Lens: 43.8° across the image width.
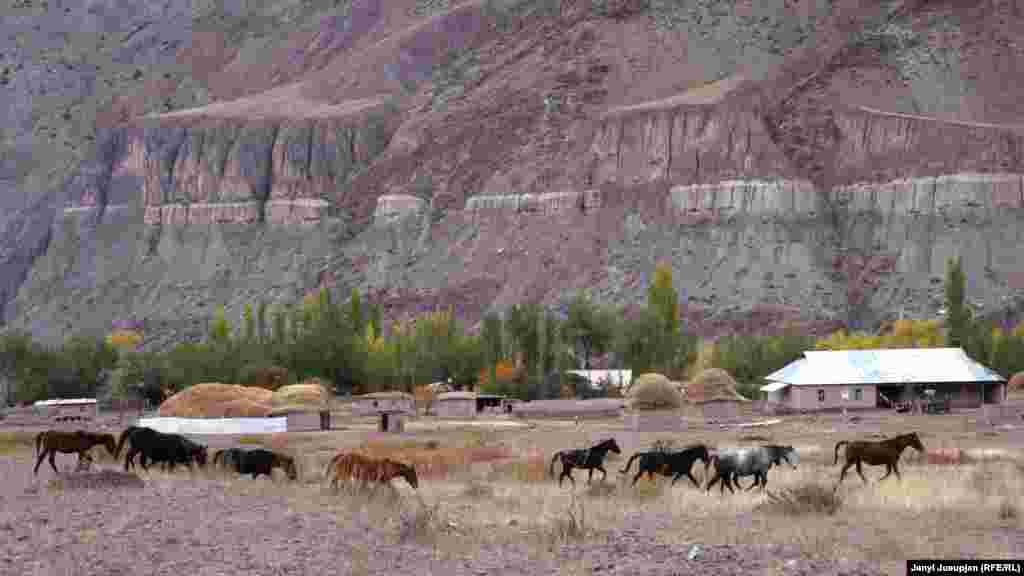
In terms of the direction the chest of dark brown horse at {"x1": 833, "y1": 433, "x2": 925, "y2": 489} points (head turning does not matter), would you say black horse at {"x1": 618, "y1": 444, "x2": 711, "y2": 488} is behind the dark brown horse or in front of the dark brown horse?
behind

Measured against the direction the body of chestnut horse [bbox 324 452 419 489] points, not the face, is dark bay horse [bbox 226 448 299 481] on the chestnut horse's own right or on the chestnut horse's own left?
on the chestnut horse's own left

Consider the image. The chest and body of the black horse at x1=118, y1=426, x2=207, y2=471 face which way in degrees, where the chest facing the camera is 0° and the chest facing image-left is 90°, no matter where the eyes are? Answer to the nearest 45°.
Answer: approximately 270°

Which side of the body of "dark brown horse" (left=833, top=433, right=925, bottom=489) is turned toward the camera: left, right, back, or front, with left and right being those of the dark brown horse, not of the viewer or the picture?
right

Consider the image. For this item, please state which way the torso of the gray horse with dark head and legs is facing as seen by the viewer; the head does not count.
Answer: to the viewer's right

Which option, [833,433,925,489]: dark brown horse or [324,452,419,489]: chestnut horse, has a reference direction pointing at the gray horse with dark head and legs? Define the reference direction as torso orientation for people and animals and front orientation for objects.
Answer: [324,452,419,489]: chestnut horse

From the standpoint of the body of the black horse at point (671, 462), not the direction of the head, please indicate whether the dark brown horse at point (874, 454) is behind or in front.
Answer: in front

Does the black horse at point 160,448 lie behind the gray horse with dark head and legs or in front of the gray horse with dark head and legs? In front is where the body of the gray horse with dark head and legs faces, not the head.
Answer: behind

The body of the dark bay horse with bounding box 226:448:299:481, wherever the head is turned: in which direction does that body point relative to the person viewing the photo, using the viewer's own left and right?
facing to the right of the viewer

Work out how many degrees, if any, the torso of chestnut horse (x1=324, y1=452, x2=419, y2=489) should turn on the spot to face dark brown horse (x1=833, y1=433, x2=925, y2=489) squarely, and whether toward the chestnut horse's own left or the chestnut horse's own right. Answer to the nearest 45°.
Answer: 0° — it already faces it

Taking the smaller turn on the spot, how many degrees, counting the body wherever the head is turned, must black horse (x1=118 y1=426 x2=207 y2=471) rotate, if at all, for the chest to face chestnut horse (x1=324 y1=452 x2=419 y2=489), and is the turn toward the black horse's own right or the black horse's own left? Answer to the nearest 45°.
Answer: approximately 45° to the black horse's own right

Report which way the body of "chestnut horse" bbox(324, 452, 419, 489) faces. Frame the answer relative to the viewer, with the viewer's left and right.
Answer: facing to the right of the viewer

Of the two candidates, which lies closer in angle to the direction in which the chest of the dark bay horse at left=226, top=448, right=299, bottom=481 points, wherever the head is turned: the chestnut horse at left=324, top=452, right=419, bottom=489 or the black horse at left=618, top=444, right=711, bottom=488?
the black horse
